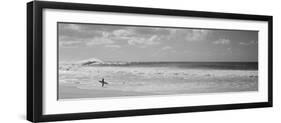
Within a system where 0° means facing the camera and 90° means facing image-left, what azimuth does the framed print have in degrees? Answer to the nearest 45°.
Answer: approximately 315°
